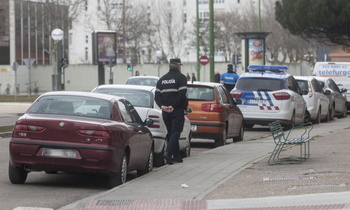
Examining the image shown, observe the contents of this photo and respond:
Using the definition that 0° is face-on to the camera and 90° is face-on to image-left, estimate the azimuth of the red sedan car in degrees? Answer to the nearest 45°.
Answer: approximately 225°

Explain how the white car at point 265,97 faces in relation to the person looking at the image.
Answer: facing away from the viewer and to the right of the viewer

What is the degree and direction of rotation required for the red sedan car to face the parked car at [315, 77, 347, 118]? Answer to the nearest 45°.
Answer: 0° — it already faces it

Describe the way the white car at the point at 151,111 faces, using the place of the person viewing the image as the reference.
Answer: facing away from the viewer and to the right of the viewer

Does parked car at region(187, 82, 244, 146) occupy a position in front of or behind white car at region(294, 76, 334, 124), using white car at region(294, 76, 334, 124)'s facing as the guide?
behind

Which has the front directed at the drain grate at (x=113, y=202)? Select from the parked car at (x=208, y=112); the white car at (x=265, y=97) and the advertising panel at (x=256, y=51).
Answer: the advertising panel

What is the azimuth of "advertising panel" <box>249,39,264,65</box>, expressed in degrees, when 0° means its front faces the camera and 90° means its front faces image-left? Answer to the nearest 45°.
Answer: approximately 0°

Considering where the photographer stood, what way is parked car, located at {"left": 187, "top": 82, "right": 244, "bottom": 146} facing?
facing away from the viewer and to the right of the viewer

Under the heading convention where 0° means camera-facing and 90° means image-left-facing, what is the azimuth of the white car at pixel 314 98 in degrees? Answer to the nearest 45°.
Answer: approximately 225°
